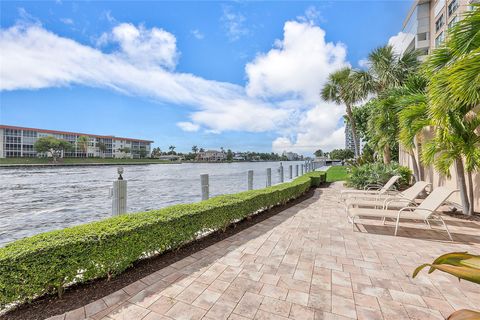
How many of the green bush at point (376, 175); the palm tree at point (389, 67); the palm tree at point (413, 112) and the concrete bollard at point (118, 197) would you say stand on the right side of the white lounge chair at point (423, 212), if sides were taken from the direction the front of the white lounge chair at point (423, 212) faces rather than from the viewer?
3

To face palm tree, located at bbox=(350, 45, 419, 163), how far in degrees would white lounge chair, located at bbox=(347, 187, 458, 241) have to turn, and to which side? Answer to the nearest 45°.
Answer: approximately 90° to its right

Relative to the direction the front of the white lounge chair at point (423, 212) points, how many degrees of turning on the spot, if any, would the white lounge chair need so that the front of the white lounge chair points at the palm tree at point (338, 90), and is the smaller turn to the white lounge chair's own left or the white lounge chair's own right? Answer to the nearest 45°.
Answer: approximately 90° to the white lounge chair's own right

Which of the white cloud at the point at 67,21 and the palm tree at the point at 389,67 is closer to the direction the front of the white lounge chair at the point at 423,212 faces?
the white cloud

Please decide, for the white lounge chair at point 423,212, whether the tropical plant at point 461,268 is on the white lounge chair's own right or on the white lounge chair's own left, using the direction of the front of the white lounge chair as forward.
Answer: on the white lounge chair's own left

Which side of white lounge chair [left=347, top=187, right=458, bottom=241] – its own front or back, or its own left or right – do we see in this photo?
left
